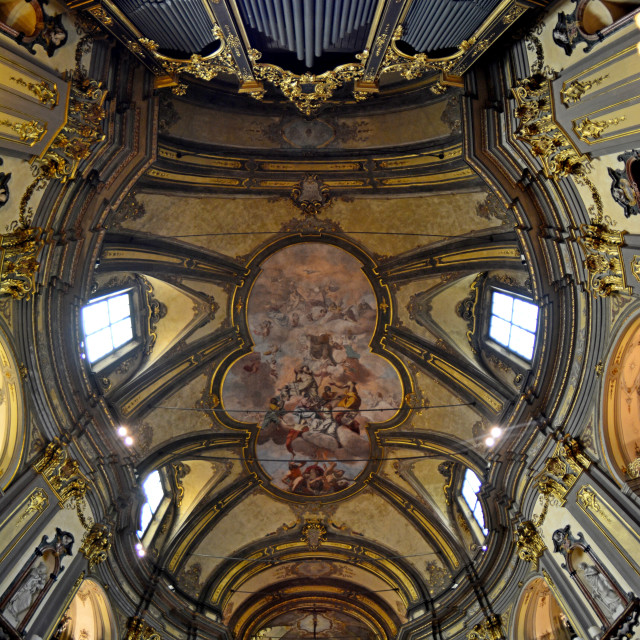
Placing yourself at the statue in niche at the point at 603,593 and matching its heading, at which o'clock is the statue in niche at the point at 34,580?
the statue in niche at the point at 34,580 is roughly at 1 o'clock from the statue in niche at the point at 603,593.

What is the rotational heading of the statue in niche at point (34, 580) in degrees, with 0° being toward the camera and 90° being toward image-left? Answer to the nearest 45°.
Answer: approximately 315°
